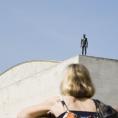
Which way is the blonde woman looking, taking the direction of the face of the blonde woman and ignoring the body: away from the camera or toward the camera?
away from the camera

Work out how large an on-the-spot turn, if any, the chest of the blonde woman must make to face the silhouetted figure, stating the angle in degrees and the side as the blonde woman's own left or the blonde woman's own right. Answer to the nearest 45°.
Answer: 0° — they already face them

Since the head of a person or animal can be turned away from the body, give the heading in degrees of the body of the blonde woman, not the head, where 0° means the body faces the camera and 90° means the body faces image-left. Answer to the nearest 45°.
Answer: approximately 180°

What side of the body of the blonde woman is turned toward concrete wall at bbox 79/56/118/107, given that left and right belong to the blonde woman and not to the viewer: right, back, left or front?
front
